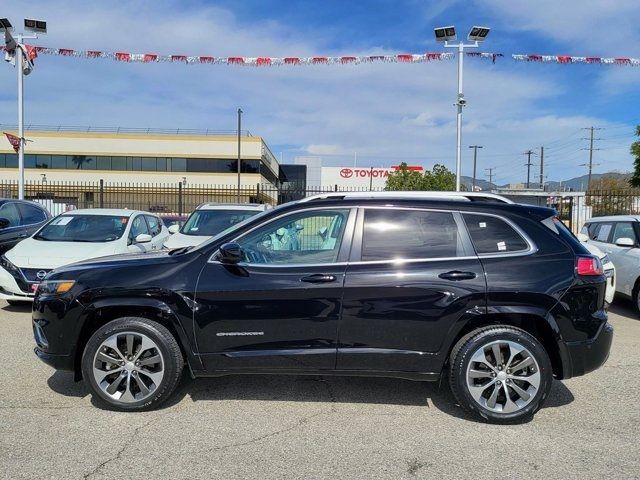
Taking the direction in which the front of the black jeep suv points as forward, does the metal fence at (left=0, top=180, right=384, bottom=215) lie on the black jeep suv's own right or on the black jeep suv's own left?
on the black jeep suv's own right

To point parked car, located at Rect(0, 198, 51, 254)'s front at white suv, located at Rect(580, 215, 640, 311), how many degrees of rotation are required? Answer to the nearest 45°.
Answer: approximately 90° to its left

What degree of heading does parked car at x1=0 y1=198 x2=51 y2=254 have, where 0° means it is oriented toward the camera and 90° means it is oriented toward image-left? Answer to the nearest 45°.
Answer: approximately 45°

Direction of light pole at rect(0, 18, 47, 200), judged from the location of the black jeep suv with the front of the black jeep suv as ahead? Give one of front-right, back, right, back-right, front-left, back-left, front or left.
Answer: front-right

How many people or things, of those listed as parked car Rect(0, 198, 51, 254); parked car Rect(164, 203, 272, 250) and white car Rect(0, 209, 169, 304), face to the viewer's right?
0

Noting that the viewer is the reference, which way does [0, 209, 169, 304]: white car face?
facing the viewer and to the left of the viewer

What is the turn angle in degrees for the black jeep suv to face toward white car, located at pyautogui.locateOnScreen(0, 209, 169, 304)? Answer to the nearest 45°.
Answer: approximately 45° to its right

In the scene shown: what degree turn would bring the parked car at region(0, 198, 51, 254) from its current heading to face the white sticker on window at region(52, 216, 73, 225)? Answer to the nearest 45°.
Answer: approximately 135° to its left

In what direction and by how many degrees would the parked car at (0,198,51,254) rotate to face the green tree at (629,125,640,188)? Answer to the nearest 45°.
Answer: approximately 135° to its left

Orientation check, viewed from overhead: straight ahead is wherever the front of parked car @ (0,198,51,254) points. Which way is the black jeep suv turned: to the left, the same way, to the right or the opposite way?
to the right

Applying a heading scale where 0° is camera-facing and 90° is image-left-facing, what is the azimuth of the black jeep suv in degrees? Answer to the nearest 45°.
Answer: approximately 90°
